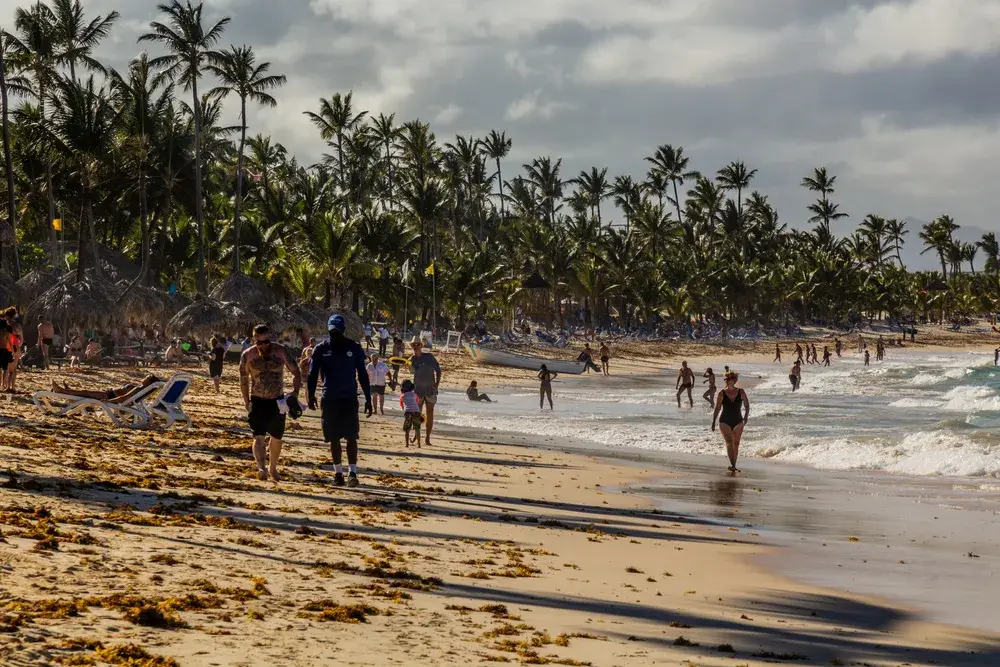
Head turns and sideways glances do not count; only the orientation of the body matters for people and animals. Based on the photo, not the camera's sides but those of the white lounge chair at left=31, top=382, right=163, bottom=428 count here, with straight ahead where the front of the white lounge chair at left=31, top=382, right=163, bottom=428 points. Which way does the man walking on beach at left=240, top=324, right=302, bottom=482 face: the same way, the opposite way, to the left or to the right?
to the left

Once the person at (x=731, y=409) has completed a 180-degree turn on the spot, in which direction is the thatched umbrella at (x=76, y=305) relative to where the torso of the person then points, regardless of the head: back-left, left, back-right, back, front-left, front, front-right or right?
front-left

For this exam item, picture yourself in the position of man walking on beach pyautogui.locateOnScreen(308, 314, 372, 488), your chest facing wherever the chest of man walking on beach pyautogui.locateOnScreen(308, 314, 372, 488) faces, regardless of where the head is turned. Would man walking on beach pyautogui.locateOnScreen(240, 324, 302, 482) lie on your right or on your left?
on your right

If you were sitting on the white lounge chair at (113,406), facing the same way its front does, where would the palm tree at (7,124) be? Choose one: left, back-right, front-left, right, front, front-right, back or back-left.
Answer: right

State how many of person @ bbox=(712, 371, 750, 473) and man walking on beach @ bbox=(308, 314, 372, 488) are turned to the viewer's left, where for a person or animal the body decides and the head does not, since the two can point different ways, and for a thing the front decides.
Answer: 0

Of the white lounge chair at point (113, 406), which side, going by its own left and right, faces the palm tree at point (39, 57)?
right

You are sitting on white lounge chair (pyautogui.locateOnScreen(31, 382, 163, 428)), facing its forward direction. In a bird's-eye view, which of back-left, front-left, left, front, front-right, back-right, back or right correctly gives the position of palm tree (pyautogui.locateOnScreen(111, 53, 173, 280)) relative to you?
right

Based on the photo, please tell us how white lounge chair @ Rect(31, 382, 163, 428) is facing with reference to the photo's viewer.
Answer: facing to the left of the viewer

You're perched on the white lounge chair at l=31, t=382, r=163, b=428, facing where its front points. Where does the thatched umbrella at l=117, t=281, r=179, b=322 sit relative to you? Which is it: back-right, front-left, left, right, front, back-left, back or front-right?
right

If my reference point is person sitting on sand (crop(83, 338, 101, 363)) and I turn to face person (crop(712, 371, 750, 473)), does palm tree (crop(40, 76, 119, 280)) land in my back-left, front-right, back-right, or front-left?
back-left

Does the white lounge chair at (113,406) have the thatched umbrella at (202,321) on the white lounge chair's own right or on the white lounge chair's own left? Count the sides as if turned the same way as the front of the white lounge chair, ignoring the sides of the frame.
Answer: on the white lounge chair's own right

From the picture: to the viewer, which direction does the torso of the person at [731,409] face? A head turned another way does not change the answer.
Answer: toward the camera

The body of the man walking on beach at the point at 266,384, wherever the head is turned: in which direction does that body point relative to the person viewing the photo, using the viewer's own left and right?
facing the viewer
